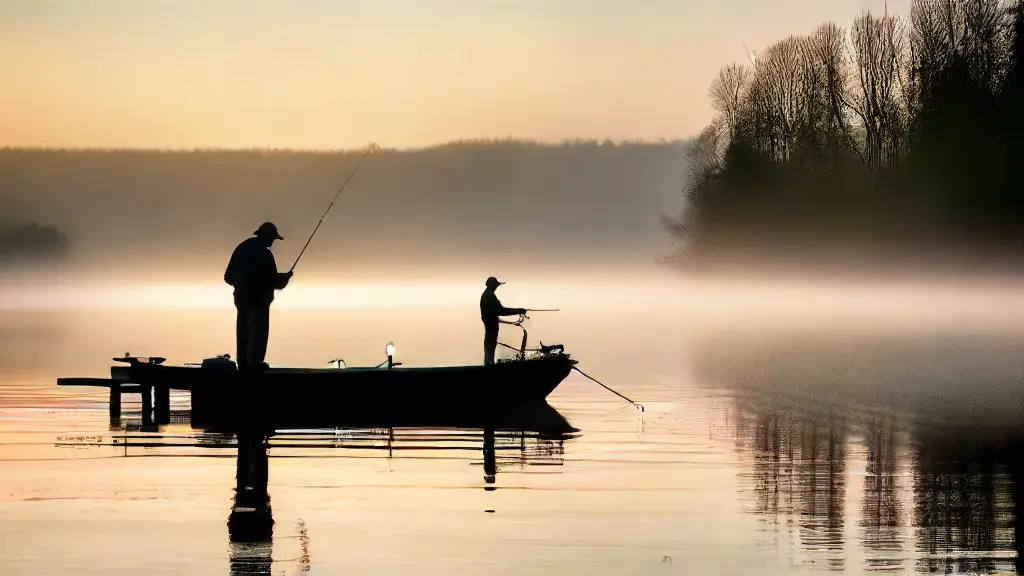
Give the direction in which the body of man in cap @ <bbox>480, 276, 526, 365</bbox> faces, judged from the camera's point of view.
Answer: to the viewer's right

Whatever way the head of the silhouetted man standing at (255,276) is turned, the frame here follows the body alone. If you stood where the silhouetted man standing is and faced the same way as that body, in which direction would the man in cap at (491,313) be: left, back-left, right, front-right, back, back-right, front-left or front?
front-left

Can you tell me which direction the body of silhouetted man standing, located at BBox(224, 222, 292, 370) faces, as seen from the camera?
to the viewer's right

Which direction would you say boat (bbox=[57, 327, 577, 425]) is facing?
to the viewer's right

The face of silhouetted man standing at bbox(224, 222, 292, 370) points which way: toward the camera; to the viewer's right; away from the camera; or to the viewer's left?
to the viewer's right
